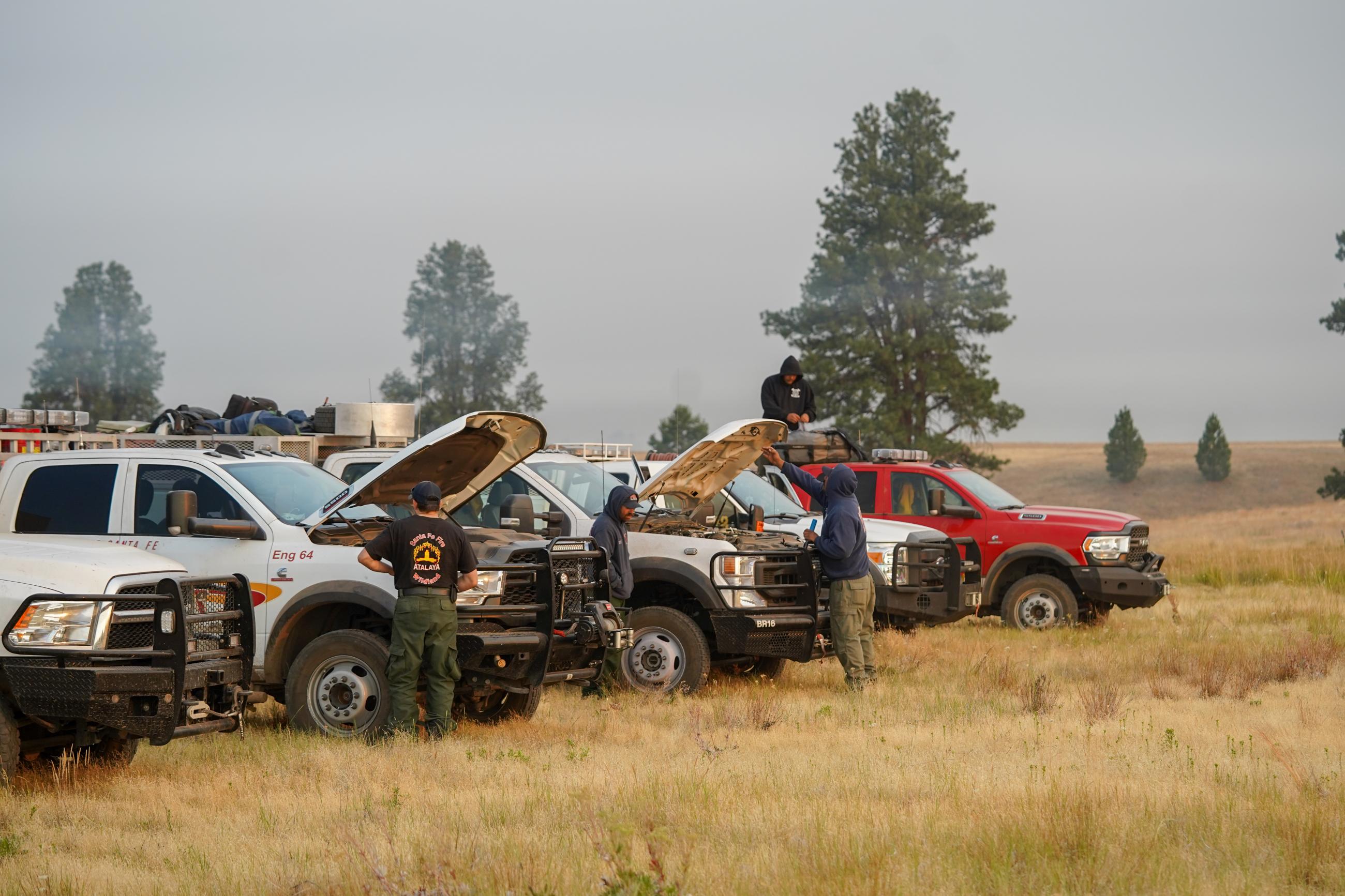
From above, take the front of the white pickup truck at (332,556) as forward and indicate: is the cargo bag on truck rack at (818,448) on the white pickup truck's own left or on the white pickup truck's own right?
on the white pickup truck's own left

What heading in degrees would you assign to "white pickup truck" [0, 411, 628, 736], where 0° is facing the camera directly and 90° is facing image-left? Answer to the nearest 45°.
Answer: approximately 315°

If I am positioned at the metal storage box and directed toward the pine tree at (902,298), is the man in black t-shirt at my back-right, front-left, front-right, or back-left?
back-right

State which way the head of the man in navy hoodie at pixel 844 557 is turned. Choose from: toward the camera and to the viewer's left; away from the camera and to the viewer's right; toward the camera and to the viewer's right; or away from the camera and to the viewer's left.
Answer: away from the camera and to the viewer's left

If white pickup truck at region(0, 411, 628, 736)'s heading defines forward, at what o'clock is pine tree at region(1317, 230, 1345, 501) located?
The pine tree is roughly at 9 o'clock from the white pickup truck.

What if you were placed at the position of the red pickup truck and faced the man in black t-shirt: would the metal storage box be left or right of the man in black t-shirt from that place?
right

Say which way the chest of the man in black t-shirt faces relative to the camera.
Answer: away from the camera

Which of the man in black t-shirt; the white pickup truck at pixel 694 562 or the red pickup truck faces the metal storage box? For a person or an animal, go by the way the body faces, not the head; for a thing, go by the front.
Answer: the man in black t-shirt

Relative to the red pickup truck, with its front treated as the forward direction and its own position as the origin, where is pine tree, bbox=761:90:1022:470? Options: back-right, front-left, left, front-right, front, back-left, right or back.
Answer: back-left

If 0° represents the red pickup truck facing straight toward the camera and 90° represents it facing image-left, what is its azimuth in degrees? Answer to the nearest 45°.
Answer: approximately 315°

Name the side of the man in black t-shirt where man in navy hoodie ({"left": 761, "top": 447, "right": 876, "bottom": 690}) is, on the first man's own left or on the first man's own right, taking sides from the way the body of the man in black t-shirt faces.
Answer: on the first man's own right
